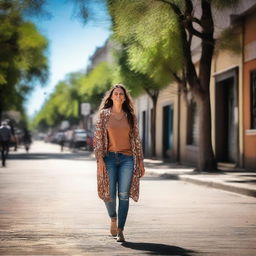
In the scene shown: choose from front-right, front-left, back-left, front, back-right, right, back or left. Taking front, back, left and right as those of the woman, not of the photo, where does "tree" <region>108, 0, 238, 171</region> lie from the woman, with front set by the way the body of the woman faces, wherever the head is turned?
back

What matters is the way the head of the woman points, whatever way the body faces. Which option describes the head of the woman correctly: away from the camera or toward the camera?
toward the camera

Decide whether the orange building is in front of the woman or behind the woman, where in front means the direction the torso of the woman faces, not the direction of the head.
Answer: behind

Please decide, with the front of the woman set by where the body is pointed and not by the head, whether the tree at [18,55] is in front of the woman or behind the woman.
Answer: behind

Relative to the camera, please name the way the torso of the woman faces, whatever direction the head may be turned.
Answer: toward the camera

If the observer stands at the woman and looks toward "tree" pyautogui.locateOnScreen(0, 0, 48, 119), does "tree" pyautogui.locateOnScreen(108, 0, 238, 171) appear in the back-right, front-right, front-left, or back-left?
front-right
